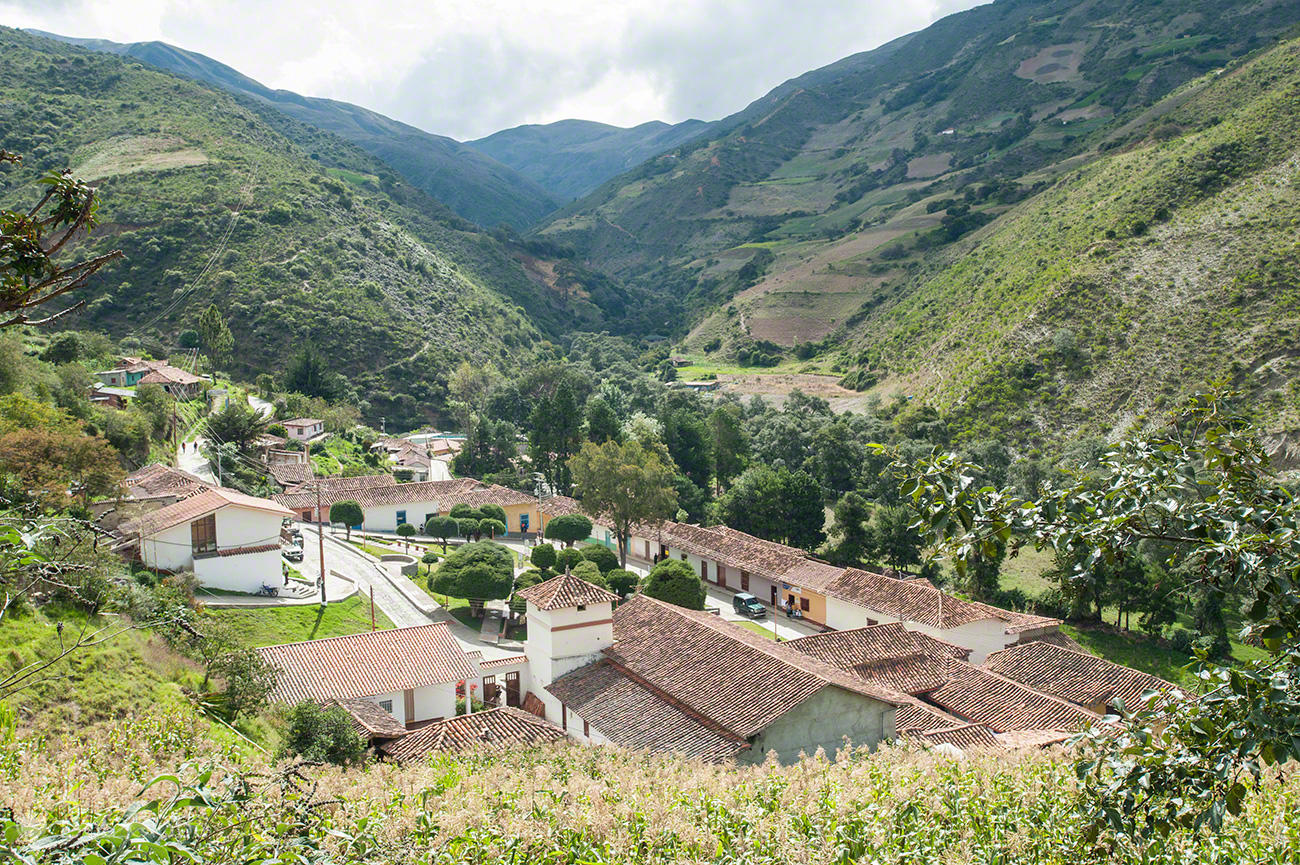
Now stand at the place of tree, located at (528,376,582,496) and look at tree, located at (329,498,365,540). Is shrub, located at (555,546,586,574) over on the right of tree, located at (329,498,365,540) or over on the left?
left

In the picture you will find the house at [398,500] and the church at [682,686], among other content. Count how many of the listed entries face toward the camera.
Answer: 1

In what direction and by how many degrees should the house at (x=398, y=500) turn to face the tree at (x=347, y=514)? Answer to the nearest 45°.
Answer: approximately 45° to its right

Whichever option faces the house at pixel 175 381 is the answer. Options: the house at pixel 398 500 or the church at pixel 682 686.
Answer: the church at pixel 682 686

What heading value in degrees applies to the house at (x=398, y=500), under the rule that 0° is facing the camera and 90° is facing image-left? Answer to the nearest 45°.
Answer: approximately 0°

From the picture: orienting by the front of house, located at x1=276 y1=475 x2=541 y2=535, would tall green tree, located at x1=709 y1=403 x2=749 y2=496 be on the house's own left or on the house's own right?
on the house's own left

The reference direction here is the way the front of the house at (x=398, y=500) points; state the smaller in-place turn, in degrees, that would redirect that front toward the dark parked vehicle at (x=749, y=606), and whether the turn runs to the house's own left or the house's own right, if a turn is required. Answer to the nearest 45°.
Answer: approximately 45° to the house's own left

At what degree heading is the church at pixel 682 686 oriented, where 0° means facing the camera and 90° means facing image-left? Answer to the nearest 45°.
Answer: approximately 135°

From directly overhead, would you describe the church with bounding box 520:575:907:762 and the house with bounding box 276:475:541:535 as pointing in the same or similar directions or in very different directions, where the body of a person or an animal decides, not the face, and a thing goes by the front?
very different directions

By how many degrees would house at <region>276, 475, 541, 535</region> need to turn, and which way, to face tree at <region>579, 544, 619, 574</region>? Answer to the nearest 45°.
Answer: approximately 45° to its left

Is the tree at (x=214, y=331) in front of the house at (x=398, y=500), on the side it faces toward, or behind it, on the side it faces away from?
behind

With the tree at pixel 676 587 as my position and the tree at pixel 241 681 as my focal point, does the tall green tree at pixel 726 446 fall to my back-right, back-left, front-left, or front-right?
back-right

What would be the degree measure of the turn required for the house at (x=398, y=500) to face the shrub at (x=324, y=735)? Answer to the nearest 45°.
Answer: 0° — it already faces it

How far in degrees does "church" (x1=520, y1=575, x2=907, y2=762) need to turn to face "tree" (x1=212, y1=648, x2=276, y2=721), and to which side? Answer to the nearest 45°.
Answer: approximately 90° to its left
